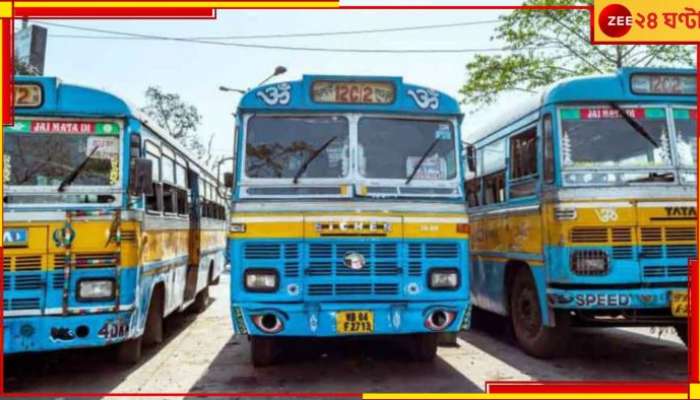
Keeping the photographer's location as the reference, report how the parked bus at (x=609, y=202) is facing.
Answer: facing the viewer and to the right of the viewer

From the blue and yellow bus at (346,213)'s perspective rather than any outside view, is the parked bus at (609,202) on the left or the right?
on its left

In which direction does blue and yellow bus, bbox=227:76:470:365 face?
toward the camera

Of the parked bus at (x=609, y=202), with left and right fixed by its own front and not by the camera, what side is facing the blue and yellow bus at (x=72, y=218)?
right

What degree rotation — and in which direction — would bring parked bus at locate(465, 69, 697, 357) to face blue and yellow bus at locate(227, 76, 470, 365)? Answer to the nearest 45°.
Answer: approximately 90° to its right

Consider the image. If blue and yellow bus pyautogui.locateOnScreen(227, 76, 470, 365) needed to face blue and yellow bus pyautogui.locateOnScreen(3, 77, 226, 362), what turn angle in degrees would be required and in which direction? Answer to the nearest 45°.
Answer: approximately 90° to its right

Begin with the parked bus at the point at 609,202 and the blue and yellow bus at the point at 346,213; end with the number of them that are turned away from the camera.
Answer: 0

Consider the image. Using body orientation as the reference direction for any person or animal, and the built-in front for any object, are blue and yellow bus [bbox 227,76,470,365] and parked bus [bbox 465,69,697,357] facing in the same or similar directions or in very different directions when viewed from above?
same or similar directions
